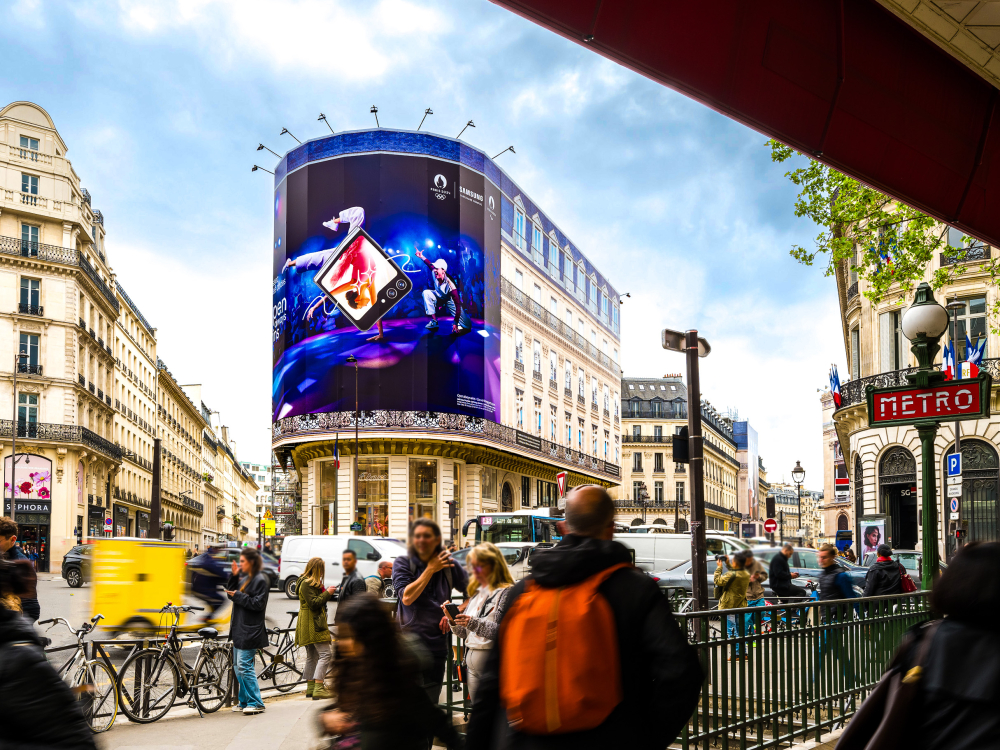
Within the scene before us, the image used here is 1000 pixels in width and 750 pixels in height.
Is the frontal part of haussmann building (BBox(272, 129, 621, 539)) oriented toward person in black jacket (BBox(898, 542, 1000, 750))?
yes

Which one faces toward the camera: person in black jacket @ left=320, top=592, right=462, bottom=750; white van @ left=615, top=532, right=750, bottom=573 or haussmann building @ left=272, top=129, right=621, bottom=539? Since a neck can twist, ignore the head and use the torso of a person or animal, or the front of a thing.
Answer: the haussmann building

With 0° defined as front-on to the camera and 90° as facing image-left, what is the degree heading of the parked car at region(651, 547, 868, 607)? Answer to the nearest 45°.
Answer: approximately 270°

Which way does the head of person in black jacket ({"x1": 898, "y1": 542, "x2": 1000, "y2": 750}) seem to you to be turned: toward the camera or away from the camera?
away from the camera

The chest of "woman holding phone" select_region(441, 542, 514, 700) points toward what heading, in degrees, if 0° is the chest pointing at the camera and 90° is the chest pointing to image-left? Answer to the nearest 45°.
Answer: approximately 45°

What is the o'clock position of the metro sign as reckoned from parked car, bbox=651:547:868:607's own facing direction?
The metro sign is roughly at 3 o'clock from the parked car.

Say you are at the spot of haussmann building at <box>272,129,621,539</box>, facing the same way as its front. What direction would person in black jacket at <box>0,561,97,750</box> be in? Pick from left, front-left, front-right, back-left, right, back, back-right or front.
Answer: front

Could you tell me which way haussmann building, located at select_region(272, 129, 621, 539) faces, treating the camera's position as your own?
facing the viewer
